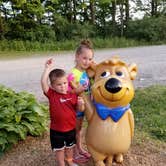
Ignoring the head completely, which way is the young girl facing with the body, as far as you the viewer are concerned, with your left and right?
facing the viewer and to the right of the viewer

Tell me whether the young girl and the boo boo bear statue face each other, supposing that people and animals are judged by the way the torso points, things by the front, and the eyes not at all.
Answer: no

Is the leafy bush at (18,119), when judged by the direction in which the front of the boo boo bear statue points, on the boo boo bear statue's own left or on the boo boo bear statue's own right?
on the boo boo bear statue's own right

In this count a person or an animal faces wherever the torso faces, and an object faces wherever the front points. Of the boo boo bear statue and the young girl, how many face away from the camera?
0

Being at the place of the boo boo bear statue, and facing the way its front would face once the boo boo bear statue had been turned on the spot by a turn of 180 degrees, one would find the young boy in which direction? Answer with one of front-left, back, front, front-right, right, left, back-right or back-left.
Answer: left

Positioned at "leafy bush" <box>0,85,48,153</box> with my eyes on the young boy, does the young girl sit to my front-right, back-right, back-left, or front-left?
front-left

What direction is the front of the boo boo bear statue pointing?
toward the camera
